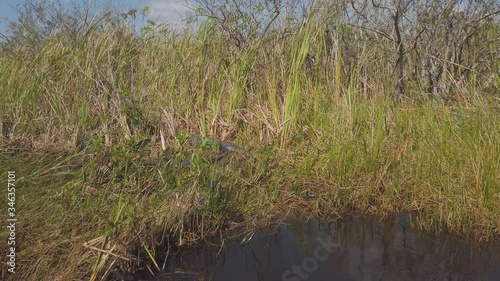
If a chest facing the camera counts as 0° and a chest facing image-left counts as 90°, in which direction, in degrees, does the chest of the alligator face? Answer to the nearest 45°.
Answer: approximately 270°
